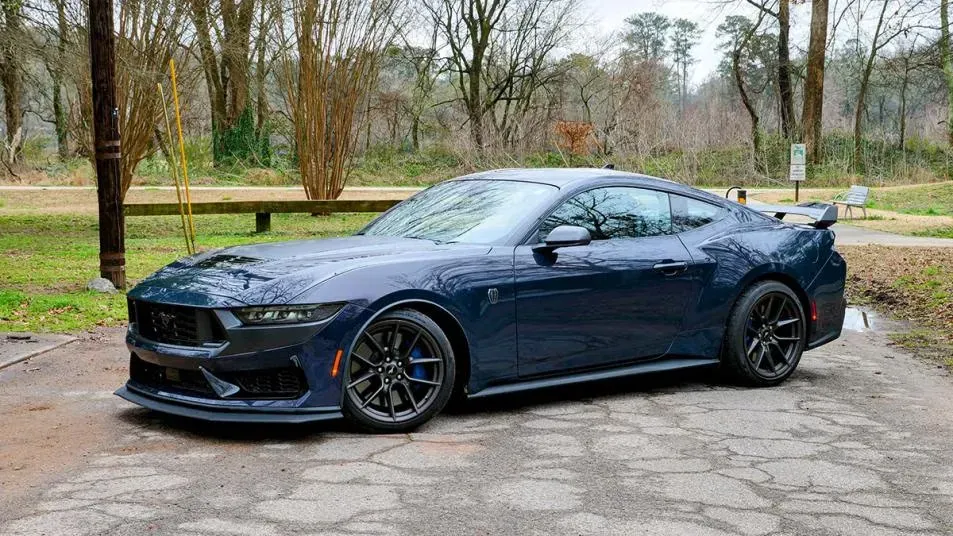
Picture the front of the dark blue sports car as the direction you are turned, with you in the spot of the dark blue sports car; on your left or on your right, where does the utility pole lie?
on your right

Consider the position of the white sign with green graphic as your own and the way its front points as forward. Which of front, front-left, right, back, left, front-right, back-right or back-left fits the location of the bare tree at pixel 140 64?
front-right

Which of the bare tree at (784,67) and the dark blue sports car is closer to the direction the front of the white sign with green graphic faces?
the dark blue sports car

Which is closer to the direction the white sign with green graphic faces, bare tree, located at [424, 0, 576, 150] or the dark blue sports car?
the dark blue sports car

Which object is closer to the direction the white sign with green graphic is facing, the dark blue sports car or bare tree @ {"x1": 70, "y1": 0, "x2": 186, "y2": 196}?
the dark blue sports car

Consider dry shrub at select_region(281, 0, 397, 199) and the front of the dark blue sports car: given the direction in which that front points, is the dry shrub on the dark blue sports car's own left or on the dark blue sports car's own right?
on the dark blue sports car's own right

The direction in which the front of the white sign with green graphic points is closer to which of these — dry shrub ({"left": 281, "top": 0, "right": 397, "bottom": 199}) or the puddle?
the puddle

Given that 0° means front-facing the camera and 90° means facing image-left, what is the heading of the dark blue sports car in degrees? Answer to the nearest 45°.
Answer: approximately 45°

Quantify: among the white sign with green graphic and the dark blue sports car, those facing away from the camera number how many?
0

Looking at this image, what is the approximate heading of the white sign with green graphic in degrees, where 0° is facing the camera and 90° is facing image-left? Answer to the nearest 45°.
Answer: approximately 0°

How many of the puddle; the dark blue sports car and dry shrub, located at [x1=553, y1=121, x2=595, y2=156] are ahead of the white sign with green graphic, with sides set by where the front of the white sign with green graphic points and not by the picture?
2

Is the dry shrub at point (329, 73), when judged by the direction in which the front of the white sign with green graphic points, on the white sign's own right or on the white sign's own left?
on the white sign's own right

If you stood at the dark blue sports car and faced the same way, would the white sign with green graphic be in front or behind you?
behind

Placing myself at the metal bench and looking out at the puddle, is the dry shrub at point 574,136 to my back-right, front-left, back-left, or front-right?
back-right

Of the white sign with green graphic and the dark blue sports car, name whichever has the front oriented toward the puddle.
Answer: the white sign with green graphic

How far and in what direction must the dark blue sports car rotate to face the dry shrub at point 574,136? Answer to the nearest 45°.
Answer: approximately 135° to its right
